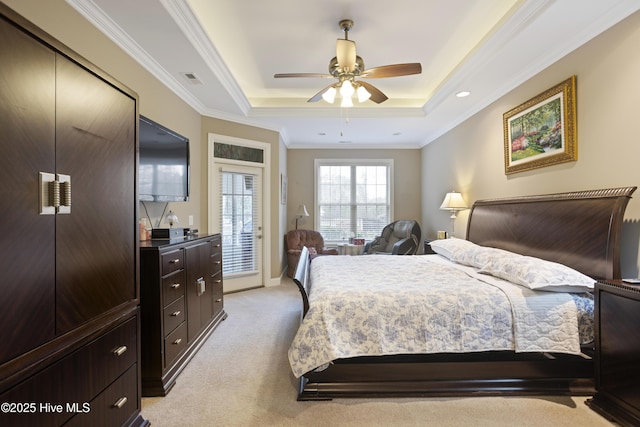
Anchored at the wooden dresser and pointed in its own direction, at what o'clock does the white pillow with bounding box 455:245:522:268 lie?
The white pillow is roughly at 11 o'clock from the wooden dresser.

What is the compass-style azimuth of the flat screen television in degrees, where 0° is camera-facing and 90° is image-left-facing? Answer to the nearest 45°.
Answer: approximately 315°

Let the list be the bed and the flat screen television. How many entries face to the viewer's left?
1

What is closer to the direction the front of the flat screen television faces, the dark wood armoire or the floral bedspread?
the floral bedspread

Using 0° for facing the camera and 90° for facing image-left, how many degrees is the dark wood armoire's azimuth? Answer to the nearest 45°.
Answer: approximately 315°

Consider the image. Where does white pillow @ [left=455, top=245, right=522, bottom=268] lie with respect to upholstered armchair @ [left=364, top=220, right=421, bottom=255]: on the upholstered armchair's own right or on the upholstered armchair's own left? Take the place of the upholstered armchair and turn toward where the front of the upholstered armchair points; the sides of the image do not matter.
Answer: on the upholstered armchair's own left

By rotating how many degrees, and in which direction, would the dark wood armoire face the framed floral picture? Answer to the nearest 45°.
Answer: approximately 45° to its left

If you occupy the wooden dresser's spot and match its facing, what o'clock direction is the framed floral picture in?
The framed floral picture is roughly at 11 o'clock from the wooden dresser.

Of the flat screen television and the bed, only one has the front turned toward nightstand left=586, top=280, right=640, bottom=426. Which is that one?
the flat screen television

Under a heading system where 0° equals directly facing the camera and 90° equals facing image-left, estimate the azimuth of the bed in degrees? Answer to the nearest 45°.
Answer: approximately 90°

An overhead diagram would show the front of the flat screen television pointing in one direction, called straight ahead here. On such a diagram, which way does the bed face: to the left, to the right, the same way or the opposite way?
the opposite way

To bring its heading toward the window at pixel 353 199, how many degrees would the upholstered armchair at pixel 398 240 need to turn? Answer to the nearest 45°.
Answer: approximately 90° to its right

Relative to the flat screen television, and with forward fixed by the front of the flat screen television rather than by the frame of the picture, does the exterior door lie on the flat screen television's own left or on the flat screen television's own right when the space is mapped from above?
on the flat screen television's own left
